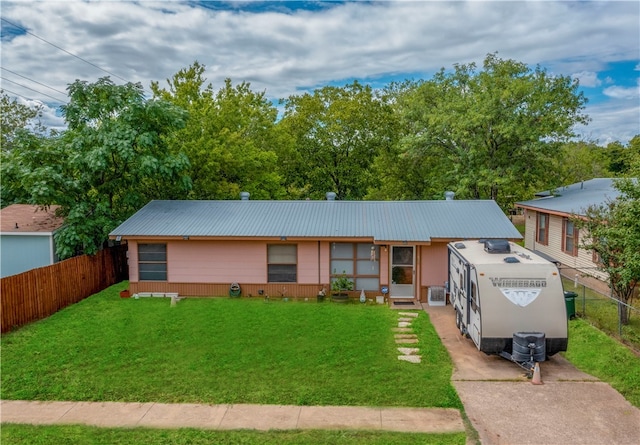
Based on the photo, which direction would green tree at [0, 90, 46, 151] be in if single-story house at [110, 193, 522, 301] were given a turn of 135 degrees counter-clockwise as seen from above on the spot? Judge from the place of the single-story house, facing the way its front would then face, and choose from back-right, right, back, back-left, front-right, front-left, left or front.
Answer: left

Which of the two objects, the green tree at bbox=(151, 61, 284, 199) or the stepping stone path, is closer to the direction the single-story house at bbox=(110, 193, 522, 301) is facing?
the stepping stone path

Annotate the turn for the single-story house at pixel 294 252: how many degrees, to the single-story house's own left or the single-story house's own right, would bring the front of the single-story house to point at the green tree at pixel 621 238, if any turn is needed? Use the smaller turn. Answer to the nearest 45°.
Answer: approximately 45° to the single-story house's own left

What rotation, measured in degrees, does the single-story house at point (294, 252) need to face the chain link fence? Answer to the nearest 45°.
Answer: approximately 90° to its left

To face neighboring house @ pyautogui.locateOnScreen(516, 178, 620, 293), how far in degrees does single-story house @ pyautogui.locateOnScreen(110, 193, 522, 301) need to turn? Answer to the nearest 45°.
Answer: approximately 90° to its left

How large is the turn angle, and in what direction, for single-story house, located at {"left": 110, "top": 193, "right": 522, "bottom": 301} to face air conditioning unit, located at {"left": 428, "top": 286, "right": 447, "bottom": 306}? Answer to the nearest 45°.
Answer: approximately 90° to its left

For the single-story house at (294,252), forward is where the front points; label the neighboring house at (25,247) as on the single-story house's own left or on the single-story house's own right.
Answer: on the single-story house's own right

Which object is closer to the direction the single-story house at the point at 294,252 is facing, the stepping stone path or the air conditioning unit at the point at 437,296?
the stepping stone path

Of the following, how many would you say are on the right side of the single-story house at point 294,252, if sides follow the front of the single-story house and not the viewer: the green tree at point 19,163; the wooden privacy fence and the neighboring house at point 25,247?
3

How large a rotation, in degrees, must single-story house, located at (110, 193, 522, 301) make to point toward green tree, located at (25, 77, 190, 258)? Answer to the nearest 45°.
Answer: approximately 90° to its right

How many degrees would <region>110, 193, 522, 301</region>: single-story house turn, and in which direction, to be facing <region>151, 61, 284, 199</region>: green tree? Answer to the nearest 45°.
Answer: approximately 135° to its right

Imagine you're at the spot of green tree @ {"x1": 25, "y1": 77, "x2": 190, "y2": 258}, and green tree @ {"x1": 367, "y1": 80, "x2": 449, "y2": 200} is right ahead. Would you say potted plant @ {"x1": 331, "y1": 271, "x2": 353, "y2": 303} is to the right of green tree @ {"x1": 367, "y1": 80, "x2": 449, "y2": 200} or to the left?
right

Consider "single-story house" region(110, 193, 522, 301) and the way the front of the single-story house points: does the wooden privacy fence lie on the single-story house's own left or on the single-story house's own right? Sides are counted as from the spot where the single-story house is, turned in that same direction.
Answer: on the single-story house's own right

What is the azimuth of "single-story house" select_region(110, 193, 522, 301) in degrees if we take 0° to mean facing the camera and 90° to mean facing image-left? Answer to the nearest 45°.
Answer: approximately 0°

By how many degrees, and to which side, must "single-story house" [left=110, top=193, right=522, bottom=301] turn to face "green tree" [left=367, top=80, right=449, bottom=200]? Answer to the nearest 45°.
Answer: approximately 135° to its left
